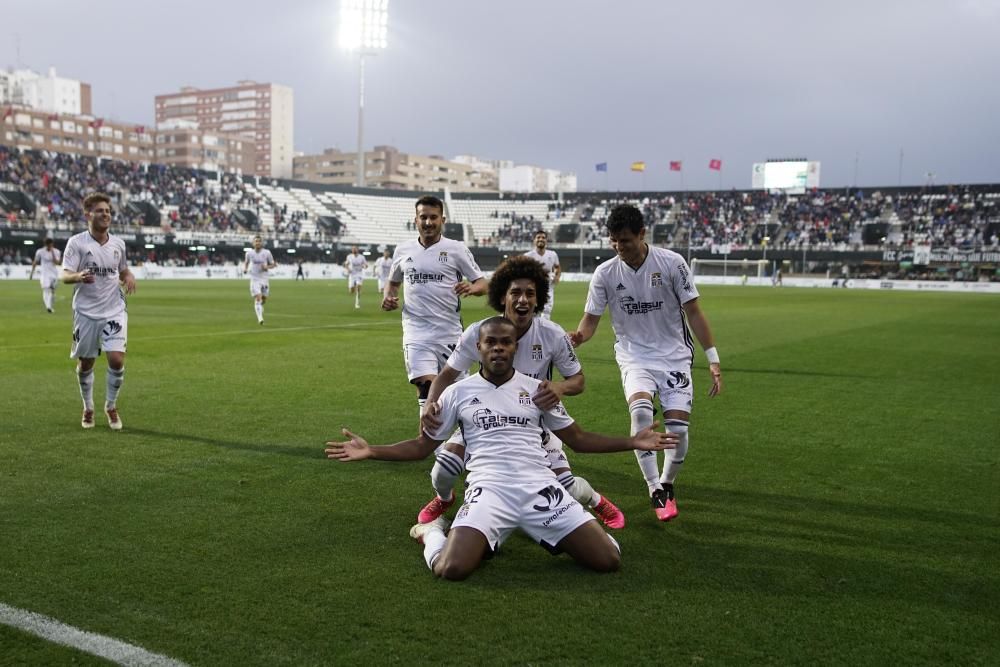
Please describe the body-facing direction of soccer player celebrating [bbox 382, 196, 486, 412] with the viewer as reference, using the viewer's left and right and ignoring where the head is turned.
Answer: facing the viewer

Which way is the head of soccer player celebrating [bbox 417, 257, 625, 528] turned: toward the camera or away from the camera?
toward the camera

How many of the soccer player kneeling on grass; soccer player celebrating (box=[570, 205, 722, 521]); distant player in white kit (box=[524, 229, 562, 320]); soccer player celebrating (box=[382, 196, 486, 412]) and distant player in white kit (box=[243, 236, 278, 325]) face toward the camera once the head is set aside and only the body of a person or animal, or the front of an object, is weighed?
5

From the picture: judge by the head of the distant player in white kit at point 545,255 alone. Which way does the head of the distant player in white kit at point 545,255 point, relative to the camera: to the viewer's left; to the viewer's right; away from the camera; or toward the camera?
toward the camera

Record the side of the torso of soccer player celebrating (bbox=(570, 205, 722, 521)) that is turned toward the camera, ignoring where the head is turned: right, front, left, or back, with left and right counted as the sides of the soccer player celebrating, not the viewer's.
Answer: front

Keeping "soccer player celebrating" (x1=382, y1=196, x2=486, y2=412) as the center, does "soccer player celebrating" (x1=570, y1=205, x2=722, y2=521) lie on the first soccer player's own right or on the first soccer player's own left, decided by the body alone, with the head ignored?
on the first soccer player's own left

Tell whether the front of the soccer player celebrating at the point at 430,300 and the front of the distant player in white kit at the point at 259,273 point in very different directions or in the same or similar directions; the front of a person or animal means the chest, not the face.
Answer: same or similar directions

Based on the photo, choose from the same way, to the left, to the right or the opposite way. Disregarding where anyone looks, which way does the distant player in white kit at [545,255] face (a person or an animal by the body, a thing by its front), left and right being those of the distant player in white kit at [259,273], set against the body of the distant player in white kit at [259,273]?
the same way

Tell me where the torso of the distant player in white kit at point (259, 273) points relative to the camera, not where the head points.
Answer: toward the camera

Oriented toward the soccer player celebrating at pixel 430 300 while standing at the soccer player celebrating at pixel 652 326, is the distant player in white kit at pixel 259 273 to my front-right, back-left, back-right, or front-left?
front-right

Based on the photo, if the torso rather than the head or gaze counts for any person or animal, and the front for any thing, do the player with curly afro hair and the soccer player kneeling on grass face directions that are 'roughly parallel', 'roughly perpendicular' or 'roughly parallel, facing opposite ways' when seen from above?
roughly parallel

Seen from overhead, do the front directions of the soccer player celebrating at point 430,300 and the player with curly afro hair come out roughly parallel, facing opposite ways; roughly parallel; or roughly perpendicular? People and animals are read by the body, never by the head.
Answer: roughly parallel

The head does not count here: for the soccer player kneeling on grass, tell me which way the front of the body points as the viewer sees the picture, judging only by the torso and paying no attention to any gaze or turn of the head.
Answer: toward the camera

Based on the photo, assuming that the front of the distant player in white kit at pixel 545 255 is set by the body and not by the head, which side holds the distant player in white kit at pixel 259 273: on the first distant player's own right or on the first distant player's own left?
on the first distant player's own right

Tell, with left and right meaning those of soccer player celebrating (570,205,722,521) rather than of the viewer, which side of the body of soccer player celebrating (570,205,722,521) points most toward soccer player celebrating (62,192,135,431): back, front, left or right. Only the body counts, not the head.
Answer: right
